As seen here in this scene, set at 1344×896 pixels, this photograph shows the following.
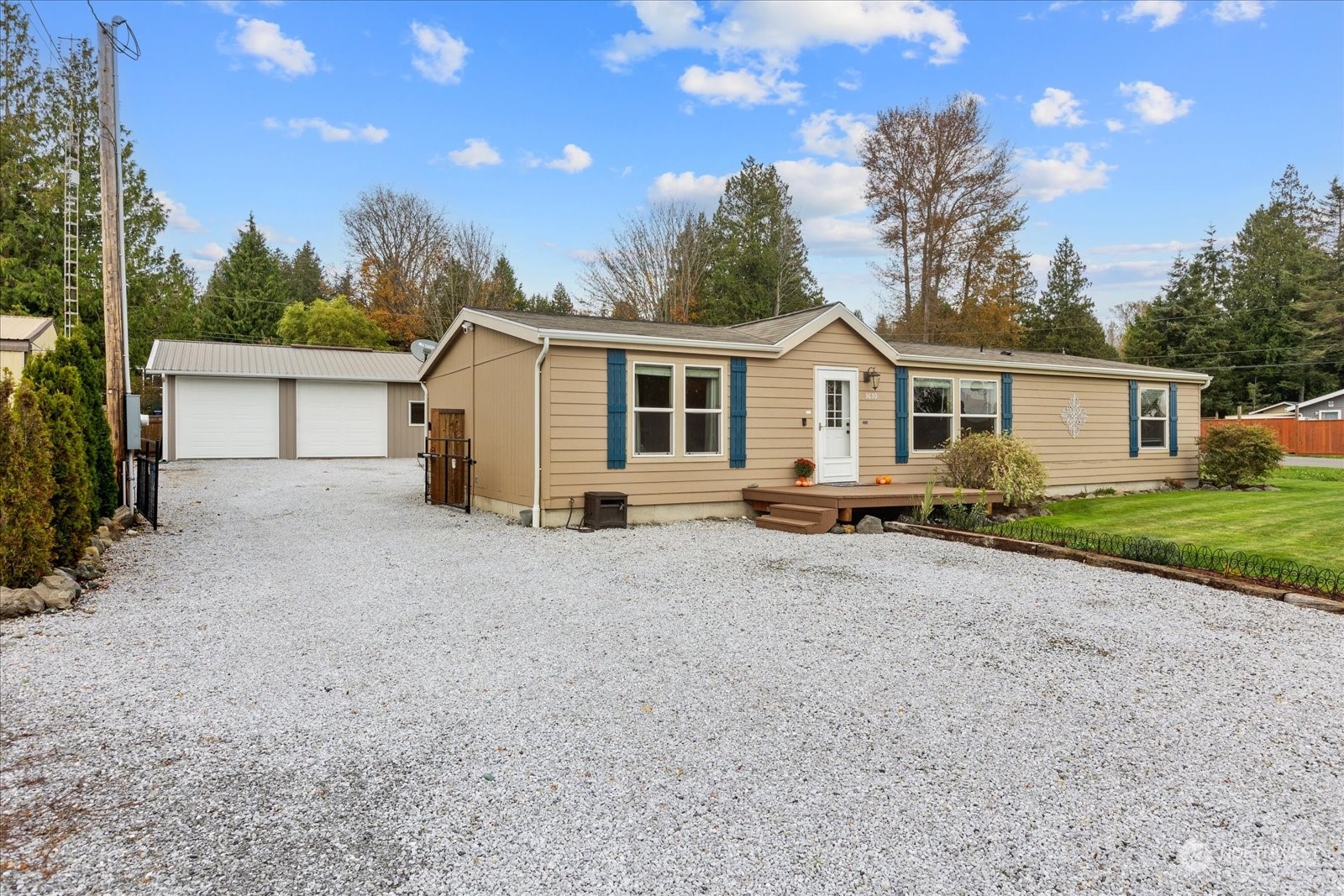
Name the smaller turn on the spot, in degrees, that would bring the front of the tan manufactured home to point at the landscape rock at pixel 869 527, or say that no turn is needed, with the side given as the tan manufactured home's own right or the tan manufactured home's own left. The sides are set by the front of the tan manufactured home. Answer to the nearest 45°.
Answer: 0° — it already faces it

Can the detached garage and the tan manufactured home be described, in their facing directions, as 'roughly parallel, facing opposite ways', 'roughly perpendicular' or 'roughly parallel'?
roughly parallel

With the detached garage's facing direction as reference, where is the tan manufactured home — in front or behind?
in front

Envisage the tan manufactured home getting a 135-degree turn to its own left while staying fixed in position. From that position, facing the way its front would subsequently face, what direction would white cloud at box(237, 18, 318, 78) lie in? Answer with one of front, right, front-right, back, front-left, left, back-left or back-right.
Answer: left

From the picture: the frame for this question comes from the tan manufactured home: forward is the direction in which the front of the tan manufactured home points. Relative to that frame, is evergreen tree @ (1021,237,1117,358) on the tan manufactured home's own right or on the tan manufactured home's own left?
on the tan manufactured home's own left

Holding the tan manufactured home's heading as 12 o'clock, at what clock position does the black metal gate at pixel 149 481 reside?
The black metal gate is roughly at 4 o'clock from the tan manufactured home.

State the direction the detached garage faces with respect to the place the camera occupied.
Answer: facing the viewer

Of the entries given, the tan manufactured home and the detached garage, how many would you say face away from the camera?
0

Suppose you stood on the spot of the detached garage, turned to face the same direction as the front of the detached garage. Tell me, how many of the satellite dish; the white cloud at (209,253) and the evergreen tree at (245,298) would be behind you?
2

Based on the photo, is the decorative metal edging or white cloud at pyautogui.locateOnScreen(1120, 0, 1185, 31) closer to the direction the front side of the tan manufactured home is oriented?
the decorative metal edging

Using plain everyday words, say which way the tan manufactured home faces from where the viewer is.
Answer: facing the viewer and to the right of the viewer

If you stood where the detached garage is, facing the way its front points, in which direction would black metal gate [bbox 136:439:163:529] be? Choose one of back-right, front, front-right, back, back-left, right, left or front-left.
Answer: front

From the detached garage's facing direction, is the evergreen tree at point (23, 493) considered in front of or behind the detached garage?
in front
